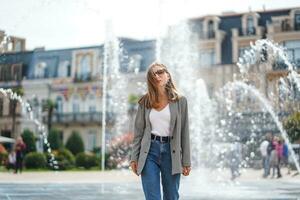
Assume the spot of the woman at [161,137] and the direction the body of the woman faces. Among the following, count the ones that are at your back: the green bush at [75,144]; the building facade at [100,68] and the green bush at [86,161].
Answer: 3

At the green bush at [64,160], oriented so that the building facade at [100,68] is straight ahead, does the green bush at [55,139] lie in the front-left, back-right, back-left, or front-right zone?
front-left

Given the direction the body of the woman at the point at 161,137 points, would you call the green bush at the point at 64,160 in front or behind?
behind

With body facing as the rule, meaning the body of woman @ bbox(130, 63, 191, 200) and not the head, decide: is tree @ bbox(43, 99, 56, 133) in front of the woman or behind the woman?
behind

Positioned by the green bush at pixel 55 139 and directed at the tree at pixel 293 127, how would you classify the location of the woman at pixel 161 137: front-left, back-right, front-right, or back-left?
front-right

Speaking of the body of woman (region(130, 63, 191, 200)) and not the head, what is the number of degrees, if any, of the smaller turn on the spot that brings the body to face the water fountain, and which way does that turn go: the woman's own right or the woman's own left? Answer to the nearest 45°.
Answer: approximately 180°

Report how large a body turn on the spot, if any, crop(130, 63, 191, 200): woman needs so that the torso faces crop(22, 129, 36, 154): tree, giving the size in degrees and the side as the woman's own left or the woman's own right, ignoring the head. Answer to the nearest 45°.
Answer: approximately 180°

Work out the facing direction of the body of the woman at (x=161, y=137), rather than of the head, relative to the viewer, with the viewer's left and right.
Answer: facing the viewer

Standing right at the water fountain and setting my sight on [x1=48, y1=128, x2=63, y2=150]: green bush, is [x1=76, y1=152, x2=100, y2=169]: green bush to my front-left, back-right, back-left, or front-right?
front-left

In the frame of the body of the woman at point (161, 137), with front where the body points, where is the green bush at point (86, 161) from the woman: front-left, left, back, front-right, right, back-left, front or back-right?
back

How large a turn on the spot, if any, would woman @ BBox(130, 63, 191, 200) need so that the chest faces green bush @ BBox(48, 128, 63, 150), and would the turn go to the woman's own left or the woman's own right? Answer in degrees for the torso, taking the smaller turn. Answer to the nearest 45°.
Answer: approximately 180°

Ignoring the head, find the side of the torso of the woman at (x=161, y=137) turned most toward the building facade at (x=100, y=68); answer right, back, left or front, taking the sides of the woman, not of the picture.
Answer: back
